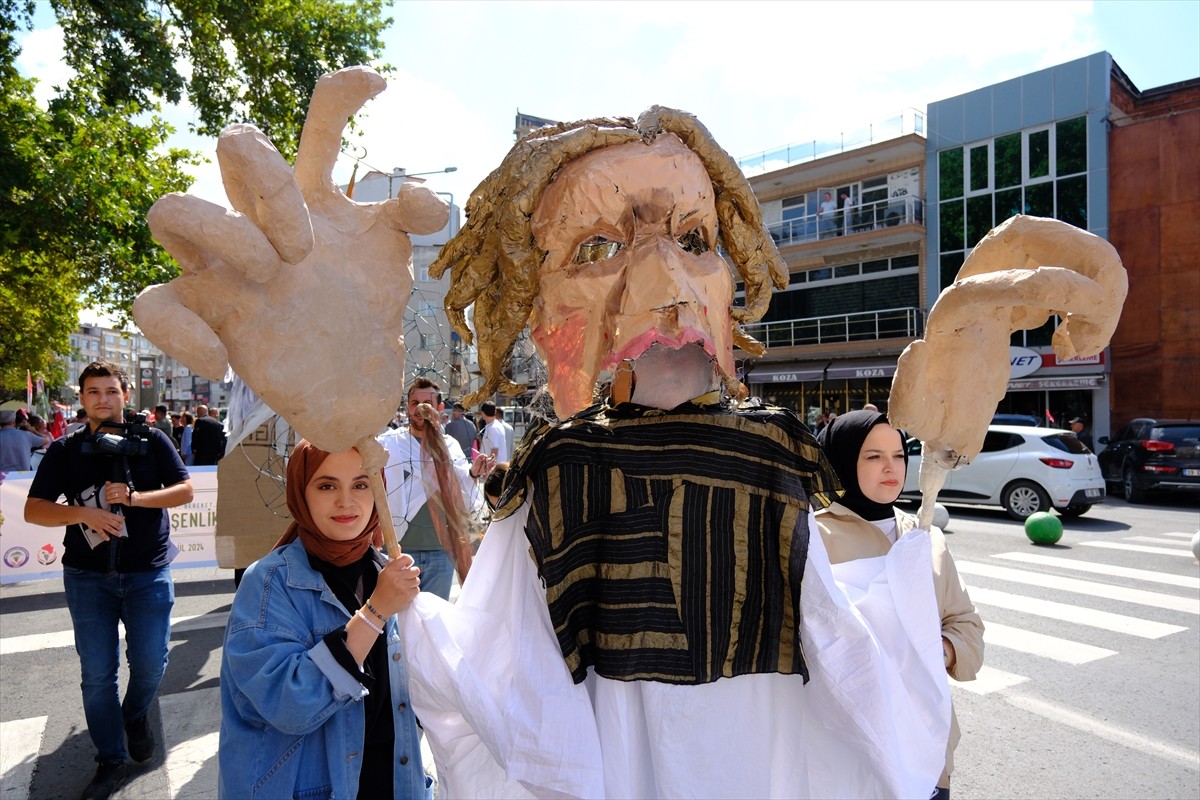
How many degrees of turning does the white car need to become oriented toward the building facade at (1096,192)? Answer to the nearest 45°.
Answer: approximately 45° to its right

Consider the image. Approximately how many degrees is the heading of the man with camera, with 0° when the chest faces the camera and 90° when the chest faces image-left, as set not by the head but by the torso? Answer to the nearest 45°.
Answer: approximately 0°

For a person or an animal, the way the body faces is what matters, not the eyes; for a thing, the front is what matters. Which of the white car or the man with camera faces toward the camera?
the man with camera

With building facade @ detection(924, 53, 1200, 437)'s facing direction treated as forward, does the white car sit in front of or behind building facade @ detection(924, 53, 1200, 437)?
in front

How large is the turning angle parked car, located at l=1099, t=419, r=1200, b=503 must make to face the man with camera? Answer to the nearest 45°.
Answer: approximately 135° to its left

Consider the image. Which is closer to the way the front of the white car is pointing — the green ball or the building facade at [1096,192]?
the building facade

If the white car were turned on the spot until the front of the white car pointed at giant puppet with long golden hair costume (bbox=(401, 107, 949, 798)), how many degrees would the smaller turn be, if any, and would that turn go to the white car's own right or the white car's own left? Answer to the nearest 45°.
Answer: approximately 135° to the white car's own left

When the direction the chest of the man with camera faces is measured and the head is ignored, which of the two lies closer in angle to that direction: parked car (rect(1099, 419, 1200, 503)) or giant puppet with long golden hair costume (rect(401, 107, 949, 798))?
the giant puppet with long golden hair costume

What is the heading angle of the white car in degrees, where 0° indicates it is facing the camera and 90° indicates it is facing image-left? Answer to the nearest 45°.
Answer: approximately 135°

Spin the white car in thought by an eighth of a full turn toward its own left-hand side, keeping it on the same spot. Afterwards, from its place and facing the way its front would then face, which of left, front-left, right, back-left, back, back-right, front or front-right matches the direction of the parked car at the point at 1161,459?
back-right

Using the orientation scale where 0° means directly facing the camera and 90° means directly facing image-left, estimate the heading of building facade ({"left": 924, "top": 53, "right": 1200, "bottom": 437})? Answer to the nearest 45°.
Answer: approximately 45°

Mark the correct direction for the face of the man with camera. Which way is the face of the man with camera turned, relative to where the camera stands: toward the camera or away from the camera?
toward the camera

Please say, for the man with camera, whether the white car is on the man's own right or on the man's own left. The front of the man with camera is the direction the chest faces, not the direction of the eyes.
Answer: on the man's own left

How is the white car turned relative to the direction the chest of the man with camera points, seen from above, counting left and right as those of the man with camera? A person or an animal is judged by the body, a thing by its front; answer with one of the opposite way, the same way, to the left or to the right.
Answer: the opposite way

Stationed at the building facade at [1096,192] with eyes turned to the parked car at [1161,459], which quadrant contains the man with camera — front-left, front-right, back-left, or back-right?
front-right
